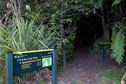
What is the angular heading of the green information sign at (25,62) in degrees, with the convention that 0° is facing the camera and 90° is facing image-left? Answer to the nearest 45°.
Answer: approximately 315°
